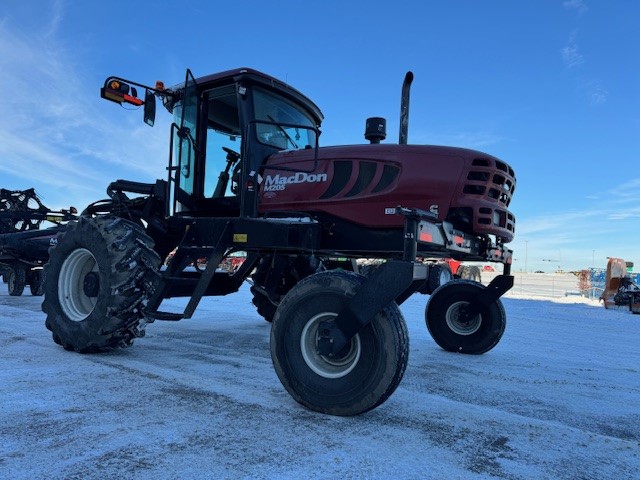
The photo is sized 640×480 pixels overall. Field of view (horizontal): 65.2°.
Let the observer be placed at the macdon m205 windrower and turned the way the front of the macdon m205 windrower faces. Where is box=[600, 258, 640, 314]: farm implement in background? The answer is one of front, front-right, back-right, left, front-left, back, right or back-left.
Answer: right

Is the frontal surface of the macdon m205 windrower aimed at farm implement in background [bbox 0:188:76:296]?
yes

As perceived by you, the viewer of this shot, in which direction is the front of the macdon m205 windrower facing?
facing away from the viewer and to the left of the viewer
